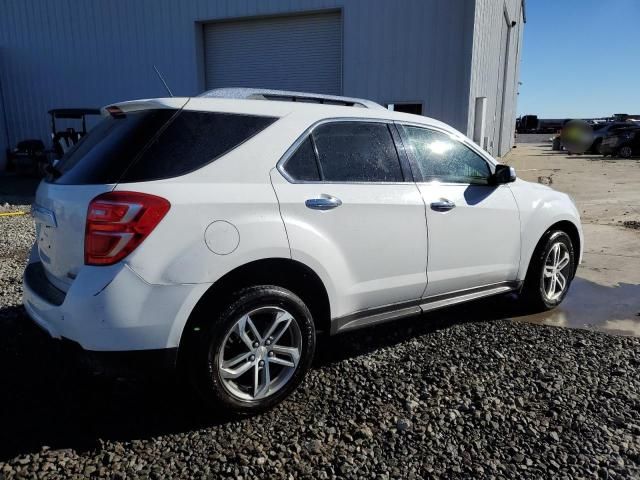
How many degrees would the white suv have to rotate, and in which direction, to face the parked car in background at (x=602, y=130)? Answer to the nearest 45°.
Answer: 0° — it already faces it

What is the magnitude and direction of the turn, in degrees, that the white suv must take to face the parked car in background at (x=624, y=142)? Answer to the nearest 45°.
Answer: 0° — it already faces it

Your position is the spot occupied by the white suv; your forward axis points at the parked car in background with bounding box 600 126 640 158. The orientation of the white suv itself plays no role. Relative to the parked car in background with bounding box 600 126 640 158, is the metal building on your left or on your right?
left

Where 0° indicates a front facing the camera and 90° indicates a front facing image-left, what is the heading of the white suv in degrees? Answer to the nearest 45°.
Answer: approximately 225°

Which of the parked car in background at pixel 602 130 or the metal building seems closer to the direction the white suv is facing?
the parked car in background

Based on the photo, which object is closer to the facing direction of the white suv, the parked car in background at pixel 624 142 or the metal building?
the parked car in background

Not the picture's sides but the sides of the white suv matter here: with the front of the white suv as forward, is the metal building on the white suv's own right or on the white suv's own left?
on the white suv's own left
